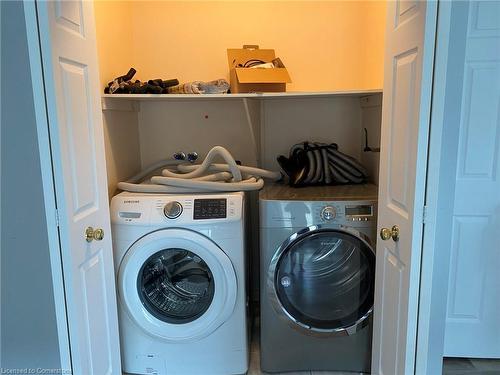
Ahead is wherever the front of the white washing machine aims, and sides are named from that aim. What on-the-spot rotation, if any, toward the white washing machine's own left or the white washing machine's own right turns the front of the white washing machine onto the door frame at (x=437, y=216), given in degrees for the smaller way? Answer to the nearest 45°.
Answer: approximately 45° to the white washing machine's own left

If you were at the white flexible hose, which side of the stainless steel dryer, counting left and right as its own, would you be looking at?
right

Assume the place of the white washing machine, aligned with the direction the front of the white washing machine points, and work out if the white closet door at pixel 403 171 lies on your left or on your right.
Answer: on your left

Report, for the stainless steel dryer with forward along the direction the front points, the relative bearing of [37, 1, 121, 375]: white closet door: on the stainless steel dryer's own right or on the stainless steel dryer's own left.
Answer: on the stainless steel dryer's own right

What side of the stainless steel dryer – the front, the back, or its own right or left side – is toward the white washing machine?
right

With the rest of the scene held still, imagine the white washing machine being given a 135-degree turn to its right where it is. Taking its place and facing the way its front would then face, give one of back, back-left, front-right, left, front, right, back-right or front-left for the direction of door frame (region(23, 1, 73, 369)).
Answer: left

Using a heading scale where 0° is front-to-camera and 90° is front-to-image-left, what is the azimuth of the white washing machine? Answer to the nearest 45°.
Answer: approximately 0°

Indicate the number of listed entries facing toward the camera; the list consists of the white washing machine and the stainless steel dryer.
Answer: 2

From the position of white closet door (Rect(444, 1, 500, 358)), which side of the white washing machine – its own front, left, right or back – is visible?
left

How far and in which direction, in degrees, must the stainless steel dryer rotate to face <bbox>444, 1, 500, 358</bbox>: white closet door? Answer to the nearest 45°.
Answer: approximately 90° to its left

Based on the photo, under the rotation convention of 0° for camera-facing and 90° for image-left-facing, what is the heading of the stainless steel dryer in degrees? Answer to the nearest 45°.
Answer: approximately 0°
